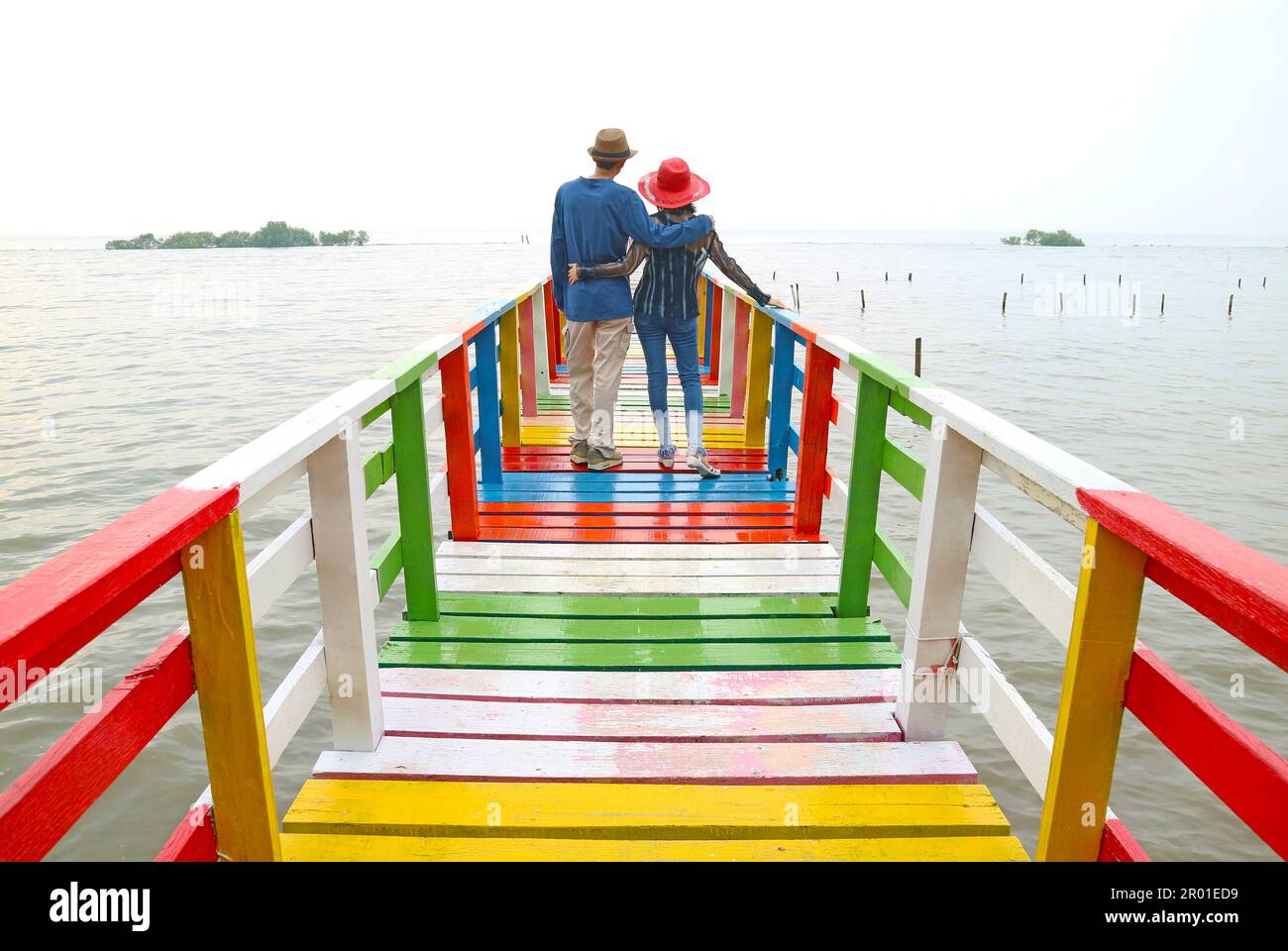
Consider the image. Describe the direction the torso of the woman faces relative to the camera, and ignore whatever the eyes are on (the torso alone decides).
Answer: away from the camera
